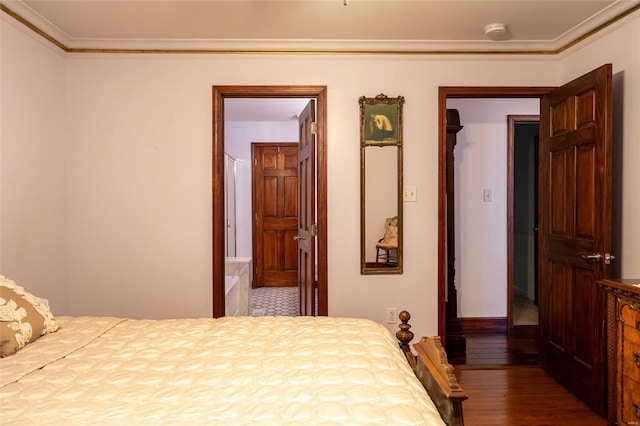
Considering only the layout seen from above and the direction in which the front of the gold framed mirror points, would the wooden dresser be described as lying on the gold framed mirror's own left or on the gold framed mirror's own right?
on the gold framed mirror's own left

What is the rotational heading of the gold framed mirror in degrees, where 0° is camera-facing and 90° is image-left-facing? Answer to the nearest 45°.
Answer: approximately 0°

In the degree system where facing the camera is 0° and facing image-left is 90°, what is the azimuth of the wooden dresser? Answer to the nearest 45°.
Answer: approximately 45°

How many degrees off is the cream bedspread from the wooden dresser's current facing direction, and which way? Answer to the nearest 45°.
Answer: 0° — it already faces it

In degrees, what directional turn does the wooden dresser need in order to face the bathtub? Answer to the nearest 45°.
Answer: approximately 45° to its right

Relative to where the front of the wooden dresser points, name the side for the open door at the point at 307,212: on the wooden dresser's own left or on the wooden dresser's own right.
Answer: on the wooden dresser's own right

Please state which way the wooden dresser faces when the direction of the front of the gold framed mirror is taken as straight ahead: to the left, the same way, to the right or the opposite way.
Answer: to the right

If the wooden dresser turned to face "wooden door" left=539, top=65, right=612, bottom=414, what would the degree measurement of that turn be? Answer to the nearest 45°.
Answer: approximately 135° to its right

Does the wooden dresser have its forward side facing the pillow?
yes

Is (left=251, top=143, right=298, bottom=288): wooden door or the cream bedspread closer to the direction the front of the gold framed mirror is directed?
the cream bedspread
